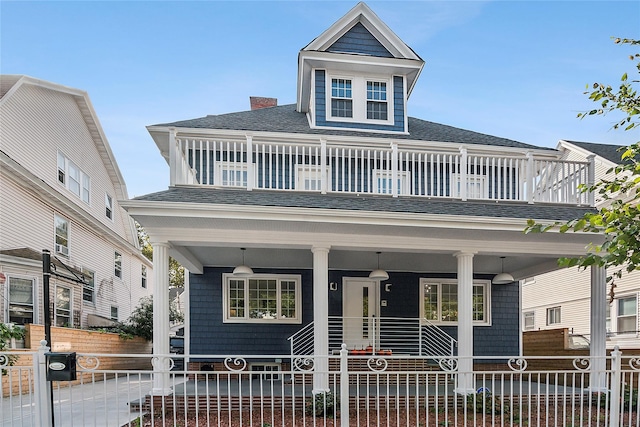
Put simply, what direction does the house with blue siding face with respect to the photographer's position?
facing the viewer

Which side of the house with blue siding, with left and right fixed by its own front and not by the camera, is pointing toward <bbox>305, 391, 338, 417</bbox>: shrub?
front

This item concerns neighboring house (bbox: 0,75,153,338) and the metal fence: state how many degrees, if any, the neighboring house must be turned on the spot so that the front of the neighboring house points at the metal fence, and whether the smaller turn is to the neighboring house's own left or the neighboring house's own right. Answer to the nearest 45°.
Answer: approximately 45° to the neighboring house's own left

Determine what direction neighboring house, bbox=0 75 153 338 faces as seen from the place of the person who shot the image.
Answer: facing the viewer and to the left of the viewer

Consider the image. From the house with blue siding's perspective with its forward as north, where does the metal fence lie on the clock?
The metal fence is roughly at 12 o'clock from the house with blue siding.

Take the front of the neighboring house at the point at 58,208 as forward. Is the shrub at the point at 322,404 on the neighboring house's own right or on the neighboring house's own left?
on the neighboring house's own left

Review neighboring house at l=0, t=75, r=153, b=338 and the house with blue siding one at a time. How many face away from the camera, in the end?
0
